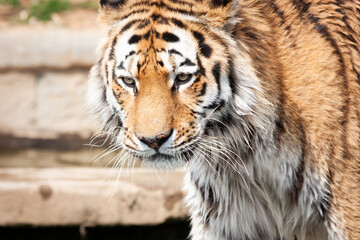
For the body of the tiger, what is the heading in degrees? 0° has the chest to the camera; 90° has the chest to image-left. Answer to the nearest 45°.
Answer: approximately 45°
